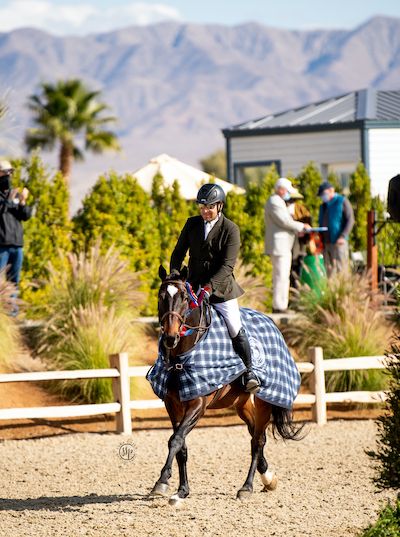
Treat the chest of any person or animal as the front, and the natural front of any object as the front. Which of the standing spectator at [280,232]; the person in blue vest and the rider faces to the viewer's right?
the standing spectator

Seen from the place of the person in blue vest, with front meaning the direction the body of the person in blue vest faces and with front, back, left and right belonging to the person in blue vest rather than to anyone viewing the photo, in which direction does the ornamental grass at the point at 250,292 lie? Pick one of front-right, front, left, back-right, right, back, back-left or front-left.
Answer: front

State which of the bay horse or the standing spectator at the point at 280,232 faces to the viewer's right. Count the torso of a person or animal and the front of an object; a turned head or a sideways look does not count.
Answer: the standing spectator

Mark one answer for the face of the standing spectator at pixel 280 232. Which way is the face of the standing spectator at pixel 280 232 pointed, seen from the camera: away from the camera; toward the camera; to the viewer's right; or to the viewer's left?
to the viewer's right

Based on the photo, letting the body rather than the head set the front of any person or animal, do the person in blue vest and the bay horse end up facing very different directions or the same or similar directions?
same or similar directions

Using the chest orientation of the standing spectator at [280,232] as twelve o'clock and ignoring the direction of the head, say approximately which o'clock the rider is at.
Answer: The rider is roughly at 3 o'clock from the standing spectator.

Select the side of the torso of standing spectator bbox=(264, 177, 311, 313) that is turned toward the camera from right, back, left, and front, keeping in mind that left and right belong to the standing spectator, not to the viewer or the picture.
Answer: right

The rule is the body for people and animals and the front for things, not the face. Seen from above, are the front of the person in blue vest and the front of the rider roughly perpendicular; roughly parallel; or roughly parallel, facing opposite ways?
roughly parallel

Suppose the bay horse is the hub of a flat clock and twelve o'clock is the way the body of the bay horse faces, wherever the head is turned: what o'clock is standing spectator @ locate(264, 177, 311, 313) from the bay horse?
The standing spectator is roughly at 5 o'clock from the bay horse.

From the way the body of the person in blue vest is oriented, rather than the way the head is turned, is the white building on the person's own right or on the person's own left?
on the person's own right

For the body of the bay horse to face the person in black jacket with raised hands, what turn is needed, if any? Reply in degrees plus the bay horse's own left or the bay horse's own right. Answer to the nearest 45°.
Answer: approximately 90° to the bay horse's own right

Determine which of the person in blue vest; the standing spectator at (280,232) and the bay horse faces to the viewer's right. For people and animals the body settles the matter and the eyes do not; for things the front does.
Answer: the standing spectator

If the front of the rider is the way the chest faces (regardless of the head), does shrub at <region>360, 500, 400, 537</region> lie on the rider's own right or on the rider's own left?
on the rider's own left

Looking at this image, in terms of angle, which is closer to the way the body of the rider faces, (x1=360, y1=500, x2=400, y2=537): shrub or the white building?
the shrub

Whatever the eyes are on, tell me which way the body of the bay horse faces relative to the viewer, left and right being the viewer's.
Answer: facing the viewer and to the left of the viewer

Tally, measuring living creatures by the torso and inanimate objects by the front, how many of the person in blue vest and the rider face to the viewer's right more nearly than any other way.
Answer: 0

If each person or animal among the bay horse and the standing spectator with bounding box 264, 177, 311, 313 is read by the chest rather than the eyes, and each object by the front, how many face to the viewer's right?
1

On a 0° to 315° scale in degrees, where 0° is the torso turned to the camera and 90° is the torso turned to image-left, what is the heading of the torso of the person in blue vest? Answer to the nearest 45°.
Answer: approximately 45°
